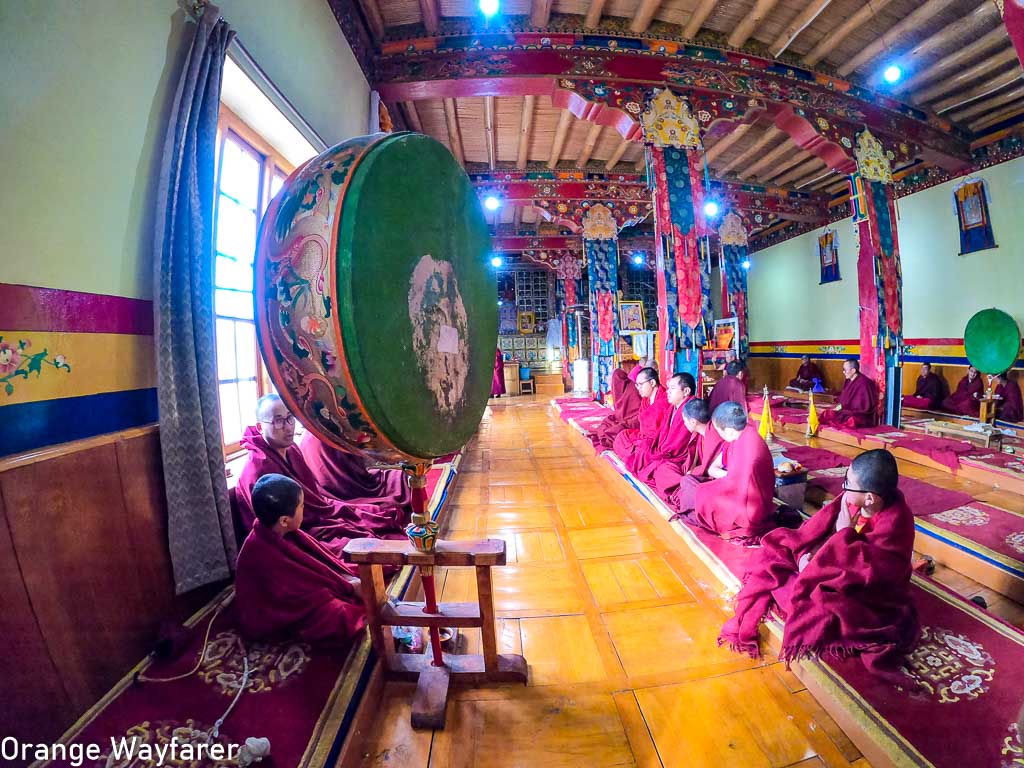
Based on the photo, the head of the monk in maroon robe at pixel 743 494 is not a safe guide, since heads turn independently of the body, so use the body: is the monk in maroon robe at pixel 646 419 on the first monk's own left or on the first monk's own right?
on the first monk's own right

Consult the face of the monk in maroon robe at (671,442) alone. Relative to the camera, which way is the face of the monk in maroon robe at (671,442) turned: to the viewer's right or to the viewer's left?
to the viewer's left

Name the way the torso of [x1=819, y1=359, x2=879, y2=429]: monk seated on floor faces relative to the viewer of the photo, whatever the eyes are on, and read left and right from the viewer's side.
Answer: facing to the left of the viewer

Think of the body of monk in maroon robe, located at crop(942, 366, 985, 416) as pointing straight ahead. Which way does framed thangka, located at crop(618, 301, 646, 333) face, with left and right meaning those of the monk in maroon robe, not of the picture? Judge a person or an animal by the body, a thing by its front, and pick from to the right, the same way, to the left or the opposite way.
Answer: to the left

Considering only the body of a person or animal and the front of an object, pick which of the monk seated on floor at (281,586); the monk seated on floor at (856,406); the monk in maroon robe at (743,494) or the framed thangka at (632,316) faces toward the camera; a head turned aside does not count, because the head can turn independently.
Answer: the framed thangka

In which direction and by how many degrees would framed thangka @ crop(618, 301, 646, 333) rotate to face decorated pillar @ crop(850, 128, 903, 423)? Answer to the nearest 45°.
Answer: approximately 45° to its left

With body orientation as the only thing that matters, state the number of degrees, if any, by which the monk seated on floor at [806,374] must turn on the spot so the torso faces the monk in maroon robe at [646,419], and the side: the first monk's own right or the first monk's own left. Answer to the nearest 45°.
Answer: approximately 45° to the first monk's own left

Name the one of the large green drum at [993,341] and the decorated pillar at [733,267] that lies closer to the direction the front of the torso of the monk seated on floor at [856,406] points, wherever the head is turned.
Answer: the decorated pillar
